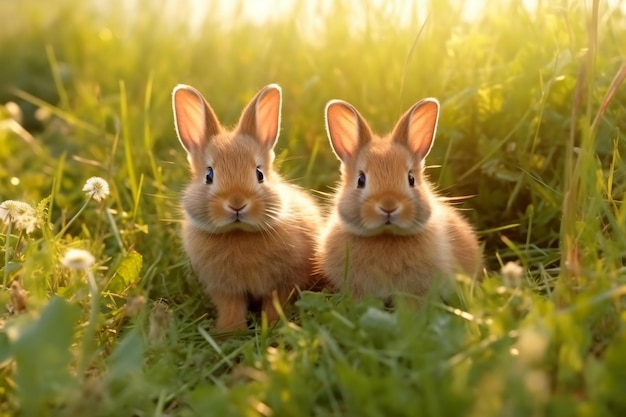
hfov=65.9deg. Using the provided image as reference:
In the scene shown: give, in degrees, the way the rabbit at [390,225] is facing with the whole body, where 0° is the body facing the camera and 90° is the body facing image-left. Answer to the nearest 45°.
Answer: approximately 0°

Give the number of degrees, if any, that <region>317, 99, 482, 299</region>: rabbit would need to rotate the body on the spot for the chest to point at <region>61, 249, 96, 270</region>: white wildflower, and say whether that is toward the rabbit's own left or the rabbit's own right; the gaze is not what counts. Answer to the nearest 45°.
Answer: approximately 45° to the rabbit's own right

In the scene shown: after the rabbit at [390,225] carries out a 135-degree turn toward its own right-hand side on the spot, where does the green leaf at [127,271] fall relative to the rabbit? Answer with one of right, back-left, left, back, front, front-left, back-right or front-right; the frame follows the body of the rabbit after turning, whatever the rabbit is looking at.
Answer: front-left

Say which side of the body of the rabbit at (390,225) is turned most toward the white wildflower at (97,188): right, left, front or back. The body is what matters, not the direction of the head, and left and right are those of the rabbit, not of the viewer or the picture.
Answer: right

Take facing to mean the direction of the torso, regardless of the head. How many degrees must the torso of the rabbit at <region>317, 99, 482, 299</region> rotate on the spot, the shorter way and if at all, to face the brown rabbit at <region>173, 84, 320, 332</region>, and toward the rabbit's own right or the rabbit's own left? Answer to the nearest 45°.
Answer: approximately 90° to the rabbit's own right

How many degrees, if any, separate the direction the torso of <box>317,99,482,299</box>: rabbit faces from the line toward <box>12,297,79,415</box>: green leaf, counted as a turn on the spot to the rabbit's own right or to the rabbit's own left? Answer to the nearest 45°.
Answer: approximately 45° to the rabbit's own right
